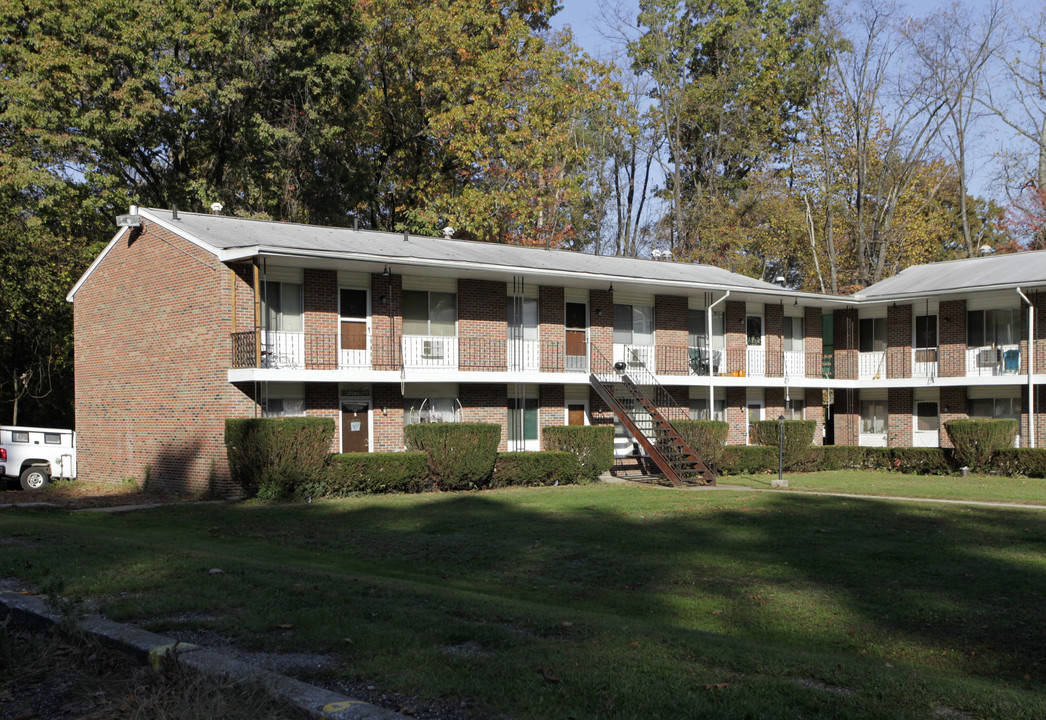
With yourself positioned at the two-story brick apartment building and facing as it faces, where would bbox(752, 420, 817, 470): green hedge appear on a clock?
The green hedge is roughly at 10 o'clock from the two-story brick apartment building.

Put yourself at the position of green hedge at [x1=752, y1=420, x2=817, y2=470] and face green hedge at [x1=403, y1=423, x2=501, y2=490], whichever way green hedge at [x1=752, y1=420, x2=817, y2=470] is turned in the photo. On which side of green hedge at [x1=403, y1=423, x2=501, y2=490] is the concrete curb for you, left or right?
left

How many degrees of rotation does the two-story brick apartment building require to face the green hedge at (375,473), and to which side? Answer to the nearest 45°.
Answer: approximately 45° to its right

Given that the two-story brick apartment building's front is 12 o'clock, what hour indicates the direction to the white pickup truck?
The white pickup truck is roughly at 4 o'clock from the two-story brick apartment building.

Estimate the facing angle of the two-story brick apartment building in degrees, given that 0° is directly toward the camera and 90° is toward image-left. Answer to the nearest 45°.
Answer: approximately 315°

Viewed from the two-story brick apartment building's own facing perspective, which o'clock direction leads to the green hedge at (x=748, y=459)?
The green hedge is roughly at 10 o'clock from the two-story brick apartment building.
